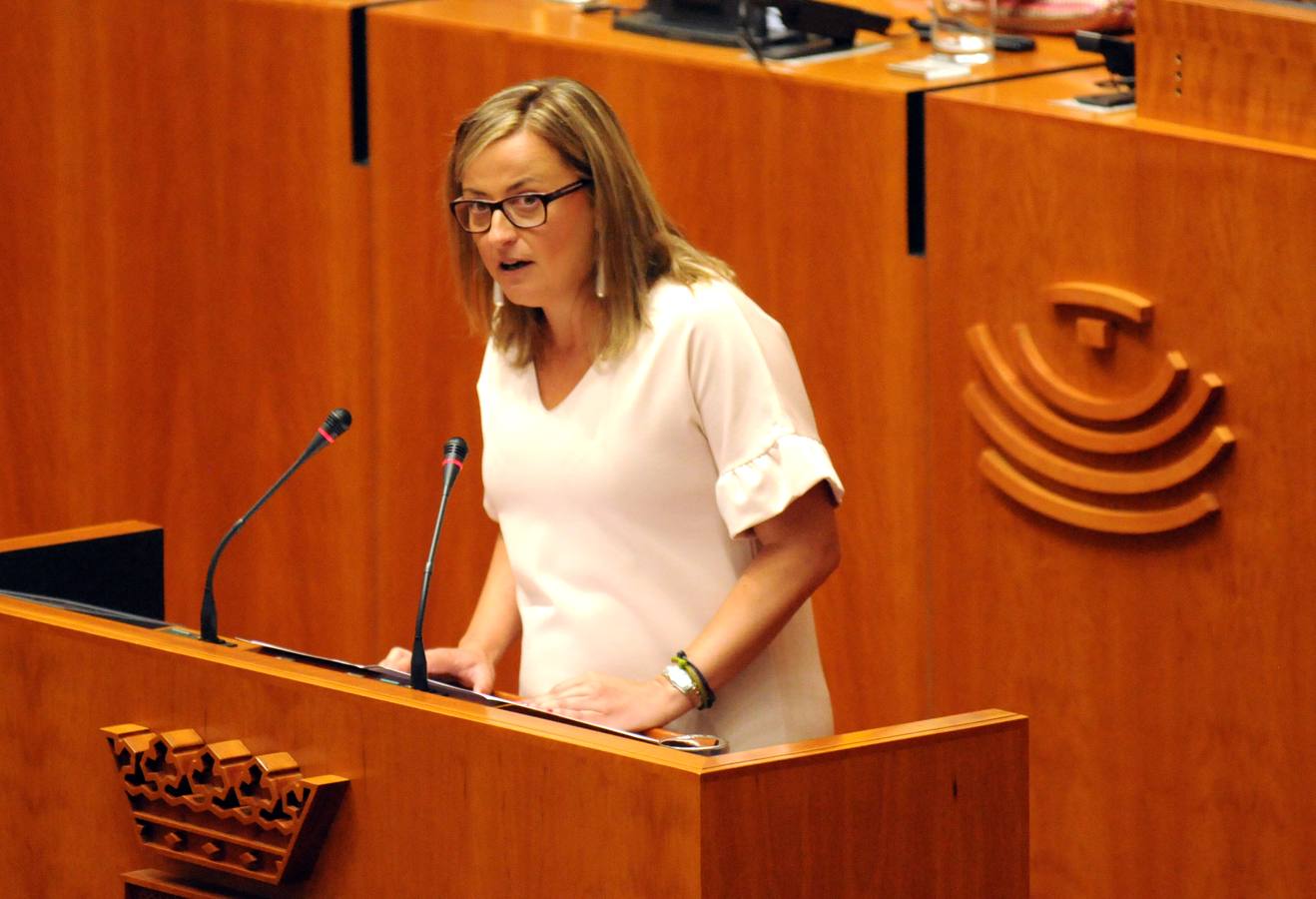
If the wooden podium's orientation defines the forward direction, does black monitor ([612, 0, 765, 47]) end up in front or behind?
behind

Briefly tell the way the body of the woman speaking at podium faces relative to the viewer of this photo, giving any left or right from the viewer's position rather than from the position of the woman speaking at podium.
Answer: facing the viewer and to the left of the viewer

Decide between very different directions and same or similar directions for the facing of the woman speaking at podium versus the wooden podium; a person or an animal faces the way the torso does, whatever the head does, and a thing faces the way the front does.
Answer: same or similar directions

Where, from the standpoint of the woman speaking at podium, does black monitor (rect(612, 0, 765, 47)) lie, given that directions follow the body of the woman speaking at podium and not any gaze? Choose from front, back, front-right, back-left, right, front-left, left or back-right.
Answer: back-right

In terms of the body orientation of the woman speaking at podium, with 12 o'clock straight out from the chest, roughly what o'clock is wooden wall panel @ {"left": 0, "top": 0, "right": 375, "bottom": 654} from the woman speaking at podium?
The wooden wall panel is roughly at 4 o'clock from the woman speaking at podium.

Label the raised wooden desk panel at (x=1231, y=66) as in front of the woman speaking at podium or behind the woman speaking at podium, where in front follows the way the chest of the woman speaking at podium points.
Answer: behind

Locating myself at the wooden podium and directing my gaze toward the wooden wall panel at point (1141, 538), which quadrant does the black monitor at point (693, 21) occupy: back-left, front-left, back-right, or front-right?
front-left

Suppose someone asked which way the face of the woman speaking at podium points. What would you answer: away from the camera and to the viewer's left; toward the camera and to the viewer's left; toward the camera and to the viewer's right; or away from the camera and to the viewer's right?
toward the camera and to the viewer's left
